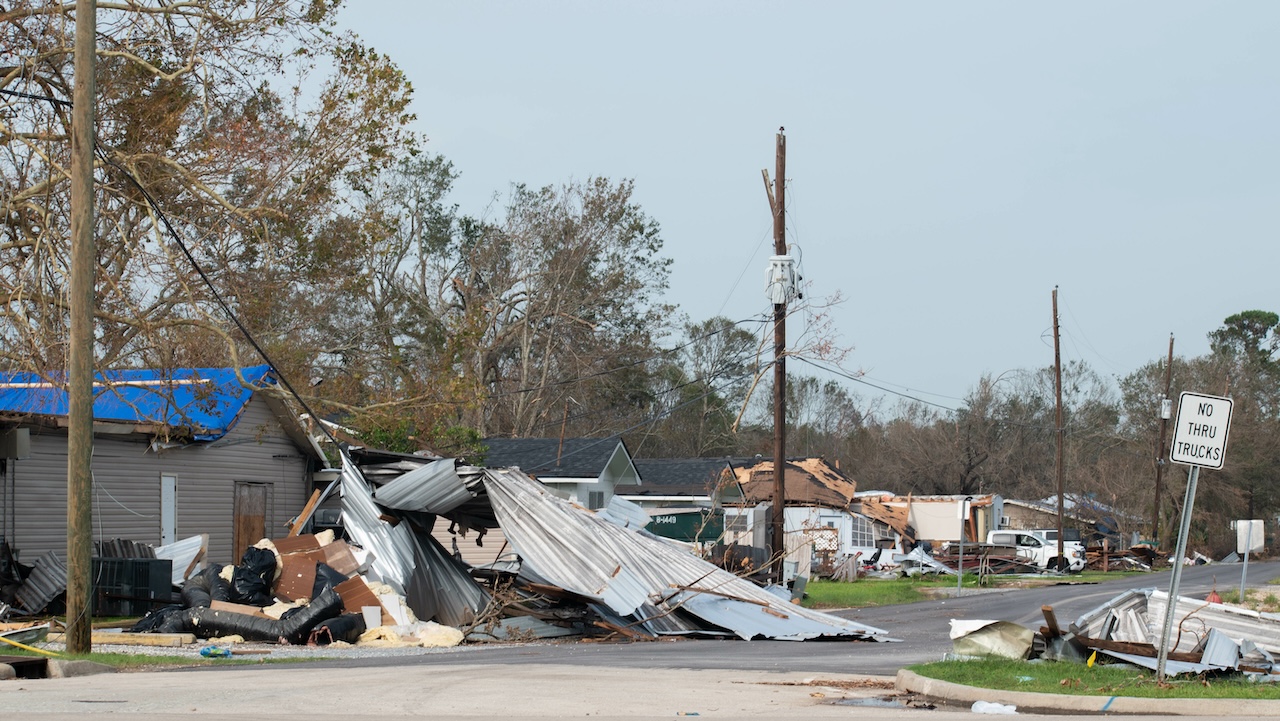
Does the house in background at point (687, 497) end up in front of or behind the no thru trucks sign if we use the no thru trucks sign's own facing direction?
behind

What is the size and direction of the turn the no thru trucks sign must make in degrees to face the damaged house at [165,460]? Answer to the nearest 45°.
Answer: approximately 135° to its right

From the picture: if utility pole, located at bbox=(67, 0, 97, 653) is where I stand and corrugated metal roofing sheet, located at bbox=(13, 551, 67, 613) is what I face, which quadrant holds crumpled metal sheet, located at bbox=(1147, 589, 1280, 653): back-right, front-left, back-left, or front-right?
back-right

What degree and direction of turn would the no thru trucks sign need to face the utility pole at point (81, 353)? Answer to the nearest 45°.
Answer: approximately 90° to its right

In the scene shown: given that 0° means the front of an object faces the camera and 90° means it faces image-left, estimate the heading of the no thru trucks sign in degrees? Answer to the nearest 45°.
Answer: approximately 0°

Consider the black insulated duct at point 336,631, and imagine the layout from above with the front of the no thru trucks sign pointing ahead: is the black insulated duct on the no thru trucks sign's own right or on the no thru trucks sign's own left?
on the no thru trucks sign's own right

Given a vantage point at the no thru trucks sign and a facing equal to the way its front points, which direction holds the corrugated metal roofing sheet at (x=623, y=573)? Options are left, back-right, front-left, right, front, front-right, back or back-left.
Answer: back-right

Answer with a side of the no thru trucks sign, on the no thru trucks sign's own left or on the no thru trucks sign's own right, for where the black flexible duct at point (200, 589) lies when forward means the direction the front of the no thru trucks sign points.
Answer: on the no thru trucks sign's own right

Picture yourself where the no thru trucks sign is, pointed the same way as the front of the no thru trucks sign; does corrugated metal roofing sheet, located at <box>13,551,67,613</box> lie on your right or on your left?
on your right
